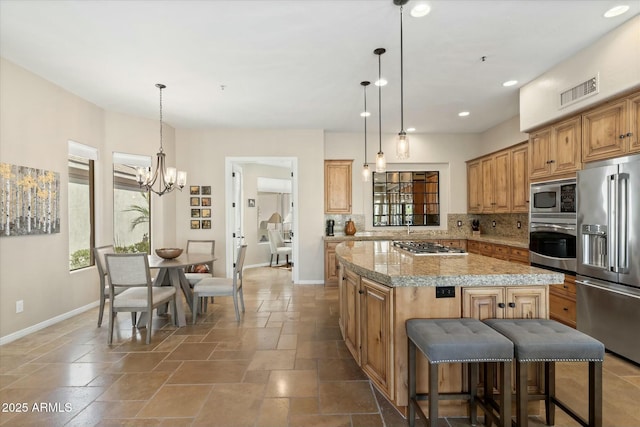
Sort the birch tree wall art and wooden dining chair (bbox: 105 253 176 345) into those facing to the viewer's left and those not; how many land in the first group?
0

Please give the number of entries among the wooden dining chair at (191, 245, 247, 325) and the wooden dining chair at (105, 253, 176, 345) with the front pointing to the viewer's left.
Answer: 1

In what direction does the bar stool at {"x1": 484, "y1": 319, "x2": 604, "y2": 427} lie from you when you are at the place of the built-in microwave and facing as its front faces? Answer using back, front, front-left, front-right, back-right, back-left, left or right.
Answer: front-left

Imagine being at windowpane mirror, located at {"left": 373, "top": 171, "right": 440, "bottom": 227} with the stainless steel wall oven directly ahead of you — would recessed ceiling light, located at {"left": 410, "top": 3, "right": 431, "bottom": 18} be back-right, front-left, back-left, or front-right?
front-right

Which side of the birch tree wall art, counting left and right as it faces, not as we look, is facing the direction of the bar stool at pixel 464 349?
front

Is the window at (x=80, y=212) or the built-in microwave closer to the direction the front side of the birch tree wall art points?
the built-in microwave

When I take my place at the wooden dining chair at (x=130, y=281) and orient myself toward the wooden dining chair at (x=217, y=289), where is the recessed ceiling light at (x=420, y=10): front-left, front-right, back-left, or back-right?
front-right

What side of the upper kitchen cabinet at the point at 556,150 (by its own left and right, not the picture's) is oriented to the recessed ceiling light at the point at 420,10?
front

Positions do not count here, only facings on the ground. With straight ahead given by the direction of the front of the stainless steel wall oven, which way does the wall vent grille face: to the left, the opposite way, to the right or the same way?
the same way

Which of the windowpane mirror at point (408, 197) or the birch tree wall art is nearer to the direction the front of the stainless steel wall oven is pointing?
the birch tree wall art

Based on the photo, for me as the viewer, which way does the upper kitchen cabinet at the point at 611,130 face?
facing the viewer and to the left of the viewer

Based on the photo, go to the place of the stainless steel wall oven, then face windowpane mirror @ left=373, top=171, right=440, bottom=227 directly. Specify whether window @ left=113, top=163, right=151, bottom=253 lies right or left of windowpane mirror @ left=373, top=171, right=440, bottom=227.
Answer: left

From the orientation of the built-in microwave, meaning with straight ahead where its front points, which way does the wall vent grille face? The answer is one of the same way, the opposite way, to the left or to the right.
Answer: the same way
